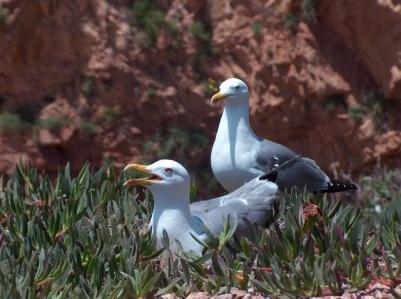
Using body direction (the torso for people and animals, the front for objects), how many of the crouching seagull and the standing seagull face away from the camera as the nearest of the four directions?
0

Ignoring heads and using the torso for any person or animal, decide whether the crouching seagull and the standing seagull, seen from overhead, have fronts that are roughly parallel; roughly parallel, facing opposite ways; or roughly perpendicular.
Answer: roughly parallel

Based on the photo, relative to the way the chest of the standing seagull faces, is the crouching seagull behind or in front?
in front

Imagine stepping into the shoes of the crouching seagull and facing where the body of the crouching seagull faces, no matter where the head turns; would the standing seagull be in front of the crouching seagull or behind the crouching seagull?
behind

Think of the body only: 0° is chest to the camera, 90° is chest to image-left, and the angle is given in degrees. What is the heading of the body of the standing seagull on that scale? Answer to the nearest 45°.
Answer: approximately 45°
